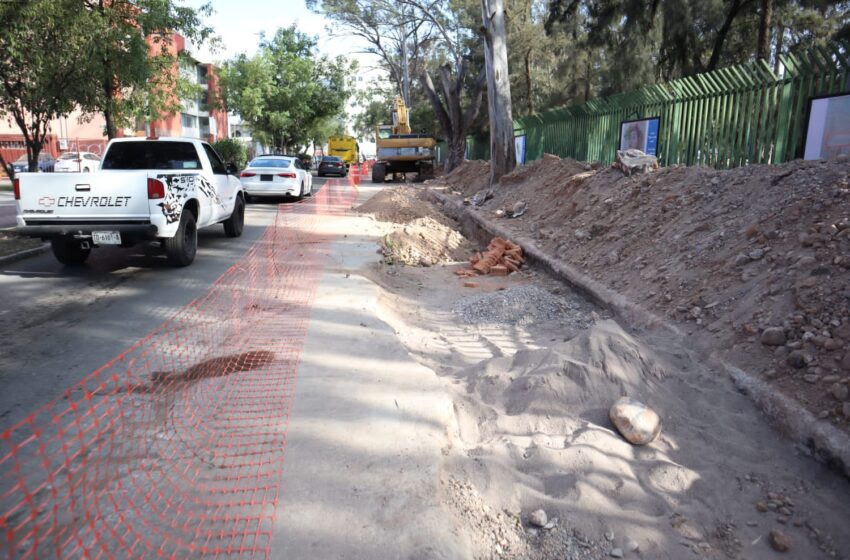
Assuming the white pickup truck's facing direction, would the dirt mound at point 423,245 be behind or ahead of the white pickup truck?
ahead

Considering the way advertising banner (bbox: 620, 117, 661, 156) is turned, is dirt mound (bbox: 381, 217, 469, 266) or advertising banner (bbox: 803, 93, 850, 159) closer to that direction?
the dirt mound

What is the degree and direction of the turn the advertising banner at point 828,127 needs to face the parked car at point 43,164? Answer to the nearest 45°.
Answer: approximately 45° to its right

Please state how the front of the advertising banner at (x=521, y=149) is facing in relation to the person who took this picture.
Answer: facing the viewer and to the left of the viewer

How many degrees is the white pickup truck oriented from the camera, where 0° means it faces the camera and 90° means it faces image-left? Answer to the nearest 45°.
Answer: approximately 225°

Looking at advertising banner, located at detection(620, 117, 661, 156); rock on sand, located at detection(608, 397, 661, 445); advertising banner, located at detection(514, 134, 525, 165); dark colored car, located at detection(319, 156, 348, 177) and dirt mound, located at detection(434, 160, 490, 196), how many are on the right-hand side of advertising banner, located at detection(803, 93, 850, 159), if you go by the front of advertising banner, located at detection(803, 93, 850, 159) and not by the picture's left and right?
4

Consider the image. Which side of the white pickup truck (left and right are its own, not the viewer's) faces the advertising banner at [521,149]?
front
